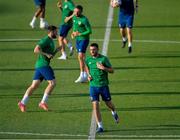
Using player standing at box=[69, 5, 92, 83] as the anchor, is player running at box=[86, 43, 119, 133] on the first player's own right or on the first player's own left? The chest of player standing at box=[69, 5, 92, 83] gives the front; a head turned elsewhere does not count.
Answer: on the first player's own left

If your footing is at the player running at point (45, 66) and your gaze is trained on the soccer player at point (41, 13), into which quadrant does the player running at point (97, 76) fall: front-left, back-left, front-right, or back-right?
back-right
